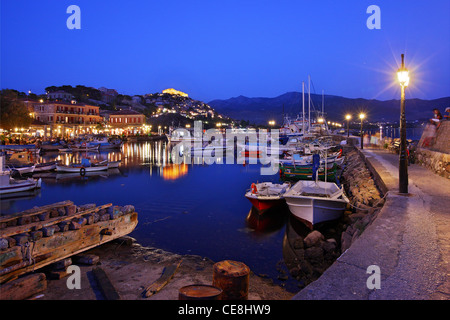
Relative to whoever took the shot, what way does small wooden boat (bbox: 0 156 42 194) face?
facing to the right of the viewer

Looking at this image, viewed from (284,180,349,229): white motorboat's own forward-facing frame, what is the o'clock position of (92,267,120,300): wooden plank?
The wooden plank is roughly at 1 o'clock from the white motorboat.

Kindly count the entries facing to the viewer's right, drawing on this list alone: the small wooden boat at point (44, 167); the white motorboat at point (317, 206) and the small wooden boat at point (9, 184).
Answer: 2

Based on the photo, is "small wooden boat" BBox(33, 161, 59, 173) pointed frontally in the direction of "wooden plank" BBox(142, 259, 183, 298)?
no

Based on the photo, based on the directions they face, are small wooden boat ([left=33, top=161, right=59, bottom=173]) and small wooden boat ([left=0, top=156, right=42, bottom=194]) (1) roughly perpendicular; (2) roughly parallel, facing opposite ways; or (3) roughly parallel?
roughly parallel

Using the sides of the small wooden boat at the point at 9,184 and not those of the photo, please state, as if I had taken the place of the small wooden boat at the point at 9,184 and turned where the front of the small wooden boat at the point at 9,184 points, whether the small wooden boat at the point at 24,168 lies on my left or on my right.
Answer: on my left

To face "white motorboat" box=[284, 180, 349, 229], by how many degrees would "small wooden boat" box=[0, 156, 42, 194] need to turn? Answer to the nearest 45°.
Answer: approximately 45° to its right

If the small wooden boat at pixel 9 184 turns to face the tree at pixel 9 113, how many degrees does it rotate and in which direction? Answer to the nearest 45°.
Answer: approximately 90° to its left

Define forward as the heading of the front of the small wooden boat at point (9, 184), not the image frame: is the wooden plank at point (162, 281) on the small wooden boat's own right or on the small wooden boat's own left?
on the small wooden boat's own right

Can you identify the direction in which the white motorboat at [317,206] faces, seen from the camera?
facing the viewer

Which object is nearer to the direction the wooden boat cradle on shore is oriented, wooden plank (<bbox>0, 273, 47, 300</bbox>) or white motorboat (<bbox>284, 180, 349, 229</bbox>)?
the white motorboat
